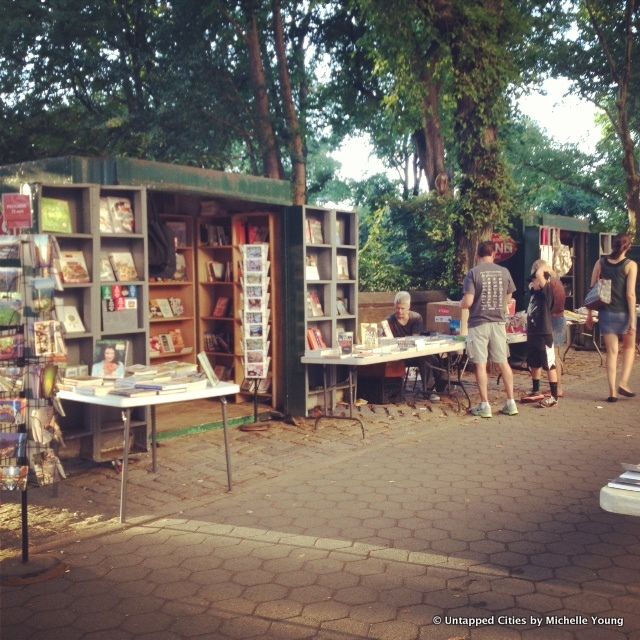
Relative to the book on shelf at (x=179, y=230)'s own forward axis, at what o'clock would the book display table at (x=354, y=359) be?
The book display table is roughly at 10 o'clock from the book on shelf.

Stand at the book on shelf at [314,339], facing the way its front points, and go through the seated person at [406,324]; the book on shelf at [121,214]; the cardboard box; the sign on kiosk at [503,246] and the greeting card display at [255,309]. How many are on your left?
3

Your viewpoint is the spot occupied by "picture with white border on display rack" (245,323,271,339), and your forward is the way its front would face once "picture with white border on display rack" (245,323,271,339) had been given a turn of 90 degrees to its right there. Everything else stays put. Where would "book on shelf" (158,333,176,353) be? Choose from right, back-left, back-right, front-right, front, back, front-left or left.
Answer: front-right

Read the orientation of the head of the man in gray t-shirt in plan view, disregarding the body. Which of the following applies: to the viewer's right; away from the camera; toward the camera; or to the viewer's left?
away from the camera

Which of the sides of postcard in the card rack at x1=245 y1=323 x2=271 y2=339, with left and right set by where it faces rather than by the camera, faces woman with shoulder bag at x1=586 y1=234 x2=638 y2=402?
left

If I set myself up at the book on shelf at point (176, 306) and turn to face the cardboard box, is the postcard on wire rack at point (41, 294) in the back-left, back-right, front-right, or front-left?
back-right

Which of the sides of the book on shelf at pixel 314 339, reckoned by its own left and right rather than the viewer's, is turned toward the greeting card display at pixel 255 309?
right

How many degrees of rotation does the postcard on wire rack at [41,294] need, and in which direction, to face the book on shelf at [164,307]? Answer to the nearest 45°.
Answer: approximately 135° to its left

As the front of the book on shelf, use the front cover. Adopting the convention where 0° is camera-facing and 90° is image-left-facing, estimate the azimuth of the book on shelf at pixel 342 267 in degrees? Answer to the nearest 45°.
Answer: approximately 0°

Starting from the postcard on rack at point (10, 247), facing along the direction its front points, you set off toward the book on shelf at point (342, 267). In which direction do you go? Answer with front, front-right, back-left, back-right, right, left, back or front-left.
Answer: back-left
